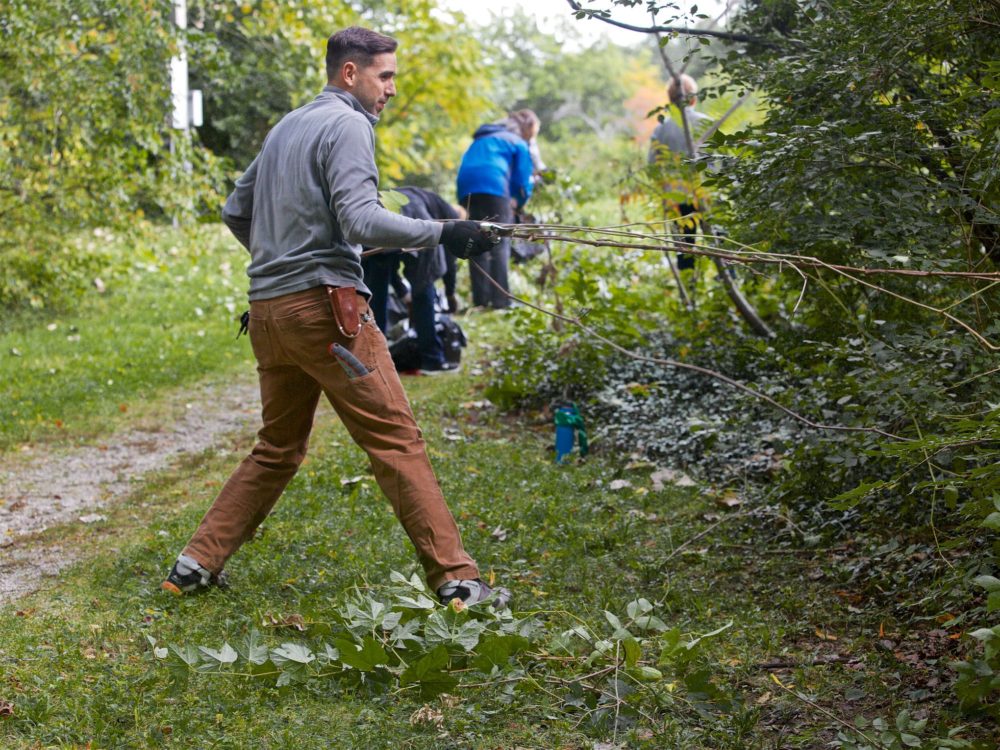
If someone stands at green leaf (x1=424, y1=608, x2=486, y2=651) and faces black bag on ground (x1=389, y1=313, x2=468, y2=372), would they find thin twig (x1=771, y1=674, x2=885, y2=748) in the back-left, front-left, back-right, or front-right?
back-right

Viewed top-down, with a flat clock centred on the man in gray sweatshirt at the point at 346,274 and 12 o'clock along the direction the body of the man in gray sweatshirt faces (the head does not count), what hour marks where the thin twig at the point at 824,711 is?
The thin twig is roughly at 3 o'clock from the man in gray sweatshirt.

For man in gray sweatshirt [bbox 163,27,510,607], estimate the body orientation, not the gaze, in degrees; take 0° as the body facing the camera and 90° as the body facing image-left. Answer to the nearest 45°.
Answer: approximately 225°

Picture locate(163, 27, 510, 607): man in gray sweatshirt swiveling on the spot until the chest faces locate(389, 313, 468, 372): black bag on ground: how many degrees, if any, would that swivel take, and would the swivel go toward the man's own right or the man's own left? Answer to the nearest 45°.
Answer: approximately 45° to the man's own left

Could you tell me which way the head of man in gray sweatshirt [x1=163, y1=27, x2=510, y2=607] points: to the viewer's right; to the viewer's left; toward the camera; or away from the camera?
to the viewer's right

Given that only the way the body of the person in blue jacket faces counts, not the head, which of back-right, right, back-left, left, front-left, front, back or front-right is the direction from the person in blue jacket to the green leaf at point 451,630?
back-right

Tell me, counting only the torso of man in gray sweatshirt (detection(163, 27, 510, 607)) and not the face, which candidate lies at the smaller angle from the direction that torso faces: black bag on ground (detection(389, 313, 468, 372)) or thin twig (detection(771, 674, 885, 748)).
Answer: the black bag on ground

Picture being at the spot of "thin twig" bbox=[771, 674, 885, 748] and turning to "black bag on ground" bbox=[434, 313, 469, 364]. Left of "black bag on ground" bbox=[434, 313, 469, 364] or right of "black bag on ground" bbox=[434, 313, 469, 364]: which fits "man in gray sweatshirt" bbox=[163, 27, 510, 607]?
left

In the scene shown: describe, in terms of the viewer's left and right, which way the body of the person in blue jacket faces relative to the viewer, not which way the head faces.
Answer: facing away from the viewer and to the right of the viewer

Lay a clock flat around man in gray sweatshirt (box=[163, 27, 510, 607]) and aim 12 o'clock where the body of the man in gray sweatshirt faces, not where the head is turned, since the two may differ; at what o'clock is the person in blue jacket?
The person in blue jacket is roughly at 11 o'clock from the man in gray sweatshirt.
